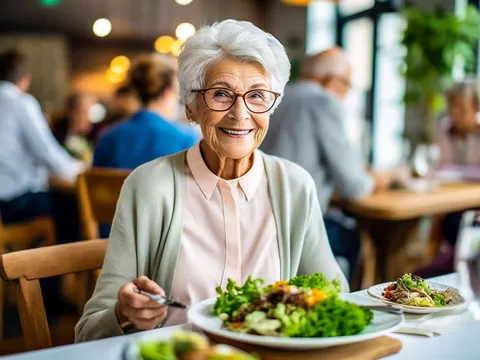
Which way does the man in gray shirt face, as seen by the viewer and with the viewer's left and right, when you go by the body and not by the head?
facing away from the viewer and to the right of the viewer

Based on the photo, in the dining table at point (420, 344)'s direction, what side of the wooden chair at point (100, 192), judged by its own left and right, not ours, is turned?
back

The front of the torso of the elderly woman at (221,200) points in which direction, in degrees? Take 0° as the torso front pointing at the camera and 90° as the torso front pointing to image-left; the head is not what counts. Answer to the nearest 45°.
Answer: approximately 0°

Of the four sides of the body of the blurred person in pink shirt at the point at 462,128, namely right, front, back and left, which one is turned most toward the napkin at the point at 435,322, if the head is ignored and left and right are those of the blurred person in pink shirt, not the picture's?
front

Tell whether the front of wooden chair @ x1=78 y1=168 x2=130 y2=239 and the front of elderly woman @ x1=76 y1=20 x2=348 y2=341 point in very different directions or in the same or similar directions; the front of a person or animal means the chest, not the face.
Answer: very different directions

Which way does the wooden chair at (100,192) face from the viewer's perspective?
away from the camera

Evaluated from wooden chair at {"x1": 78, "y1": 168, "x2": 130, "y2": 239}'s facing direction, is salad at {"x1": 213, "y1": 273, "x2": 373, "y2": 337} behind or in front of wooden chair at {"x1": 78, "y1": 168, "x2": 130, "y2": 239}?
behind

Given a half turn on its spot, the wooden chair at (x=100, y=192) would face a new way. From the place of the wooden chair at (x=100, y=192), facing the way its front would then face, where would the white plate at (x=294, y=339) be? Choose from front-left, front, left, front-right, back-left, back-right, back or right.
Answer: front

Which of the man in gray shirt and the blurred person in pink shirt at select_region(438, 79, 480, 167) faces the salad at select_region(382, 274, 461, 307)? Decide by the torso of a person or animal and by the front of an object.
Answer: the blurred person in pink shirt

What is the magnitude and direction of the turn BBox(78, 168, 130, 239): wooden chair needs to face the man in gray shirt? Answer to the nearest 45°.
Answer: approximately 90° to its right

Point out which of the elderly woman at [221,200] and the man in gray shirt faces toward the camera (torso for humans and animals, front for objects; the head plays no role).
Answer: the elderly woman

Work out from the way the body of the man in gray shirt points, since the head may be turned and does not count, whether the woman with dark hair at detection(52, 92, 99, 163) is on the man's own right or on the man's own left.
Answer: on the man's own left
